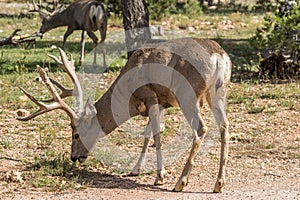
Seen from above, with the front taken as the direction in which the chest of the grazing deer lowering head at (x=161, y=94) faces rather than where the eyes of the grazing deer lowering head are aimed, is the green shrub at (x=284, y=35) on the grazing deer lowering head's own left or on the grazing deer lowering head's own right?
on the grazing deer lowering head's own right

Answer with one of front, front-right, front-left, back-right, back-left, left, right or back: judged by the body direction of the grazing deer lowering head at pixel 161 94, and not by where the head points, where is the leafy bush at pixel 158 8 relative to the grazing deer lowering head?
front-right

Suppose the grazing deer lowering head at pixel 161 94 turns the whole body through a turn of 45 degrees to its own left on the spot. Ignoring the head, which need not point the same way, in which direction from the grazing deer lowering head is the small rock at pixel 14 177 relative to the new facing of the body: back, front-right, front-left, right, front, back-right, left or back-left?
front

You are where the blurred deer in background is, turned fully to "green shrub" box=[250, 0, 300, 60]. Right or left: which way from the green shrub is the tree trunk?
left

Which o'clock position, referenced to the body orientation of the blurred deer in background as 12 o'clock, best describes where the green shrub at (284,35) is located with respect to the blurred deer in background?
The green shrub is roughly at 6 o'clock from the blurred deer in background.

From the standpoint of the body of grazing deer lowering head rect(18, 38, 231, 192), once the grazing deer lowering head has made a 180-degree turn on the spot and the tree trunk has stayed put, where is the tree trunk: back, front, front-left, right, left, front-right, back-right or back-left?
back-left

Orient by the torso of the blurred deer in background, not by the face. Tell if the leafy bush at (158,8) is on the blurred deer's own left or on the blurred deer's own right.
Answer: on the blurred deer's own right

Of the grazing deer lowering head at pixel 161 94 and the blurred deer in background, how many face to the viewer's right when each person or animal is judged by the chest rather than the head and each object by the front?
0

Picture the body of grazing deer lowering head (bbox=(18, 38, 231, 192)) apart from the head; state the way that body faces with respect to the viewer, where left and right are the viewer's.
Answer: facing away from the viewer and to the left of the viewer

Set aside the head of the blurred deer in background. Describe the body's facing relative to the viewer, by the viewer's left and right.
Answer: facing away from the viewer and to the left of the viewer

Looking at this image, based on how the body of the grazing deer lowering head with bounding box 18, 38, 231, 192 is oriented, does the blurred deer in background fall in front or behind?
in front
